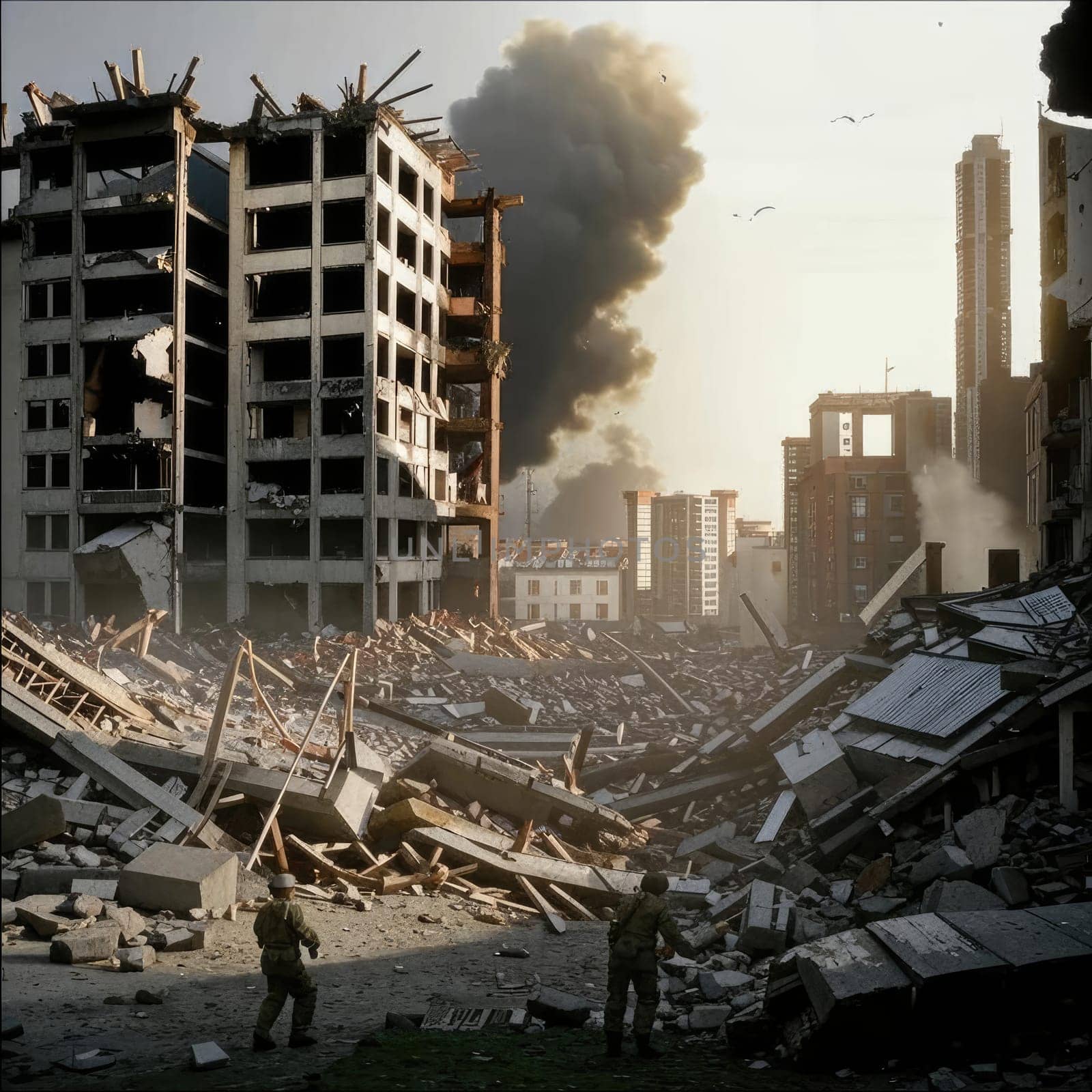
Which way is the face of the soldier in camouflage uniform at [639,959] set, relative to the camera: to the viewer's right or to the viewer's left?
to the viewer's right

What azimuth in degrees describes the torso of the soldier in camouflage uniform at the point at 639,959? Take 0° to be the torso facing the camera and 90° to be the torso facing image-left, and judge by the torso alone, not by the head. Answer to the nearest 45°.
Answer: approximately 225°

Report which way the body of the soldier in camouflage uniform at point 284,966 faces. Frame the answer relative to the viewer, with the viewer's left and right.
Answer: facing away from the viewer and to the right of the viewer

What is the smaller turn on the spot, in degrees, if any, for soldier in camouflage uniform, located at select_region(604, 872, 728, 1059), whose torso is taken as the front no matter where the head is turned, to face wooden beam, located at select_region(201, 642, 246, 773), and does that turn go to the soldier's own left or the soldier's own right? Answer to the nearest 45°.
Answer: approximately 90° to the soldier's own left

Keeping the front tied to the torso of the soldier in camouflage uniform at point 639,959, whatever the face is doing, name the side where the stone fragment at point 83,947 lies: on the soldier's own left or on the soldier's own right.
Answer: on the soldier's own left
